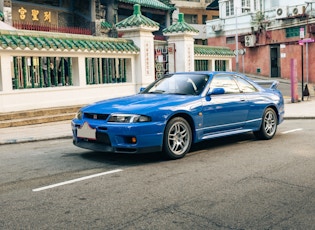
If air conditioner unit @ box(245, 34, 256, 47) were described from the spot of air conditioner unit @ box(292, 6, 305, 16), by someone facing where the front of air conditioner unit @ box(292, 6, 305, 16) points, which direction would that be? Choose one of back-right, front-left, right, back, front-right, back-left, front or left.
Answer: right

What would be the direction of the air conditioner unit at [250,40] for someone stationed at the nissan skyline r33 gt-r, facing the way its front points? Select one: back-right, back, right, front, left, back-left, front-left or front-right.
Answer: back-right

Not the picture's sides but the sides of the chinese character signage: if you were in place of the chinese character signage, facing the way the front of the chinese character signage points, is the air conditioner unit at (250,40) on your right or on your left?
on your left

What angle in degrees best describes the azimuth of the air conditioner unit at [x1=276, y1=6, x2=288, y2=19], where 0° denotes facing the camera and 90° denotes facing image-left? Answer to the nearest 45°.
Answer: approximately 45°

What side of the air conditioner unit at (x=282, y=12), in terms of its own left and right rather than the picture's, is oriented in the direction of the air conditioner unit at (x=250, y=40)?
right

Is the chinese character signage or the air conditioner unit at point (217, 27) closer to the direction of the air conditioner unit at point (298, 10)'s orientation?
the chinese character signage

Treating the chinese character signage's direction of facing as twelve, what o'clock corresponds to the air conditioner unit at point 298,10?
The air conditioner unit is roughly at 10 o'clock from the chinese character signage.

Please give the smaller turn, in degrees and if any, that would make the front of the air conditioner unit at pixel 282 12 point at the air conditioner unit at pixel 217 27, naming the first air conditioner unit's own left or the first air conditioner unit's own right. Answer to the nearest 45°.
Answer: approximately 90° to the first air conditioner unit's own right
